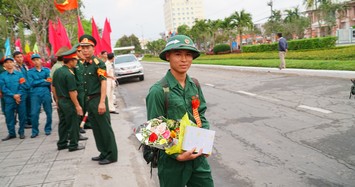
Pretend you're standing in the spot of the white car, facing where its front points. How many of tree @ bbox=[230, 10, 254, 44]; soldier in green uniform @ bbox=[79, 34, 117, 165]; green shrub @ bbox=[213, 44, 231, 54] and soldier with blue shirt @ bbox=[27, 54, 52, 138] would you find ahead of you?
2

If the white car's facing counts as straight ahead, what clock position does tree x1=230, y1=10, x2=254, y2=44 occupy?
The tree is roughly at 7 o'clock from the white car.

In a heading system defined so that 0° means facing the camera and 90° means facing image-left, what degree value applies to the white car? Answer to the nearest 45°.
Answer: approximately 0°

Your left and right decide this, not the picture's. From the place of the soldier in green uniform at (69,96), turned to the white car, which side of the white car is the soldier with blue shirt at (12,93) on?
left

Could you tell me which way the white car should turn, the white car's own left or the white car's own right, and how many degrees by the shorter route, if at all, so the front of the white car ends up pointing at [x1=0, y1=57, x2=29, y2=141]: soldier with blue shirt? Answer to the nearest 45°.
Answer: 0° — it already faces them

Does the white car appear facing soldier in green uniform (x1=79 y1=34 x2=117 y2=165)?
yes

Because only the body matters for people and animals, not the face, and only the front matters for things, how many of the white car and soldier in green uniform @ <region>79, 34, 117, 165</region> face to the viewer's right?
0

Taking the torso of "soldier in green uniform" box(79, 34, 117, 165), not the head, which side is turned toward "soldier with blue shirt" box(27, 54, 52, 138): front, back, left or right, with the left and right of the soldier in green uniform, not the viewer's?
right

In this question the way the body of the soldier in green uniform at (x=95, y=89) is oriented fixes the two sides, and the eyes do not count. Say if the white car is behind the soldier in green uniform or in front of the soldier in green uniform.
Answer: behind
